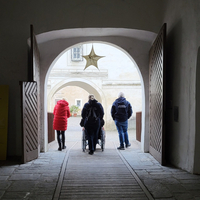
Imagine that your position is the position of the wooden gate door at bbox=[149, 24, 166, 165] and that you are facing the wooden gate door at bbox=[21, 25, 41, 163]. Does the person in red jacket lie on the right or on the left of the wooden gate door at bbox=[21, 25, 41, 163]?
right

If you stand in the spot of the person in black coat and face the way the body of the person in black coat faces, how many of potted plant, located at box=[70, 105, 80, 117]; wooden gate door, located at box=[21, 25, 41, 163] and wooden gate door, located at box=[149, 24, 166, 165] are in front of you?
1

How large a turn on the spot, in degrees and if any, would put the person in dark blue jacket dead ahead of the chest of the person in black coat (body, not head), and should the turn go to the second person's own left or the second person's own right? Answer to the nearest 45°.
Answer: approximately 45° to the second person's own right

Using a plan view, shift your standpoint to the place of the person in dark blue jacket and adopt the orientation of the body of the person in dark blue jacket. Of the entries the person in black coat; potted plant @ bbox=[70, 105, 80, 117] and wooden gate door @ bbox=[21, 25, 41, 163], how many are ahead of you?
1

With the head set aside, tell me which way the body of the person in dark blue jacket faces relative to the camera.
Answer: away from the camera

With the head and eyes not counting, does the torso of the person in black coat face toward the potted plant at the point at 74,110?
yes

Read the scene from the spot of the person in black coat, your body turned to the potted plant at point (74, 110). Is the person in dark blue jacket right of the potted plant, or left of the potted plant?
right

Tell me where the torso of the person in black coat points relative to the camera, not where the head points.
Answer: away from the camera

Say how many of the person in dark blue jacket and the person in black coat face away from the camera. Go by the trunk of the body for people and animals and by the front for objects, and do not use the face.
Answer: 2

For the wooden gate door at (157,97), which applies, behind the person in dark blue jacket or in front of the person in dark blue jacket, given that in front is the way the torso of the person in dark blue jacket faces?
behind
